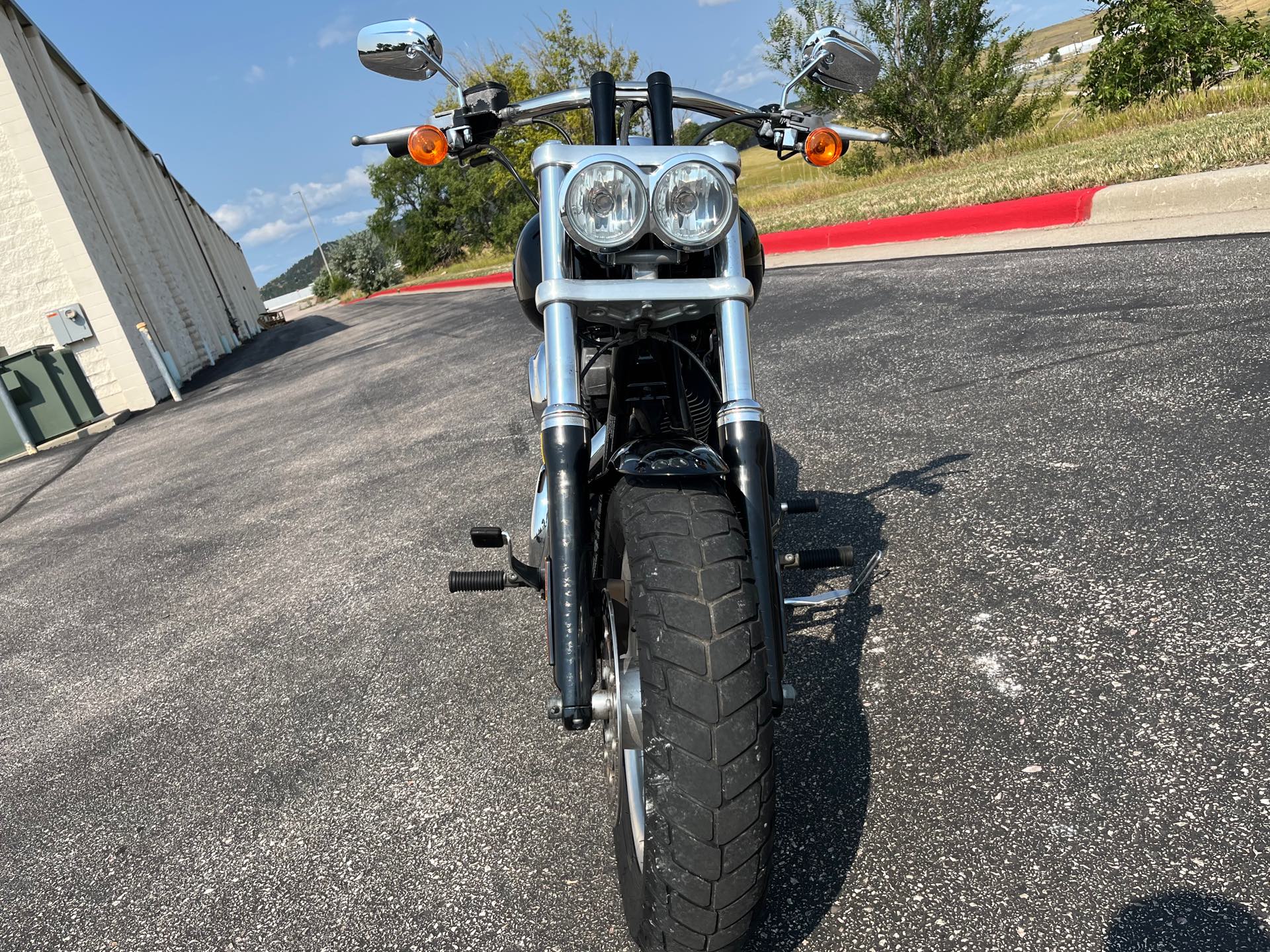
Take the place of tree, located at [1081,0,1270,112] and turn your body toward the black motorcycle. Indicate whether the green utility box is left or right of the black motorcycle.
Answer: right

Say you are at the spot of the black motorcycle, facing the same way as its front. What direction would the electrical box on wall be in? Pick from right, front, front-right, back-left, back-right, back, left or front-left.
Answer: back-right

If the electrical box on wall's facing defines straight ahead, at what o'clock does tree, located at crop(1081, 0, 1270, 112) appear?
The tree is roughly at 10 o'clock from the electrical box on wall.

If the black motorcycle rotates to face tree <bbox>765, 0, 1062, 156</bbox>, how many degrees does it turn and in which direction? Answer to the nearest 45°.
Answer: approximately 135° to its left

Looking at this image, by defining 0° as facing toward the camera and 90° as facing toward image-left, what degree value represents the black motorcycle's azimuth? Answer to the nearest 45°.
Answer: approximately 0°

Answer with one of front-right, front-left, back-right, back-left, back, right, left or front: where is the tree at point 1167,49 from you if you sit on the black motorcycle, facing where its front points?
back-left

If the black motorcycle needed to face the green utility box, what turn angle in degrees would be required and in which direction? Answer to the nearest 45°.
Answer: approximately 135° to its right

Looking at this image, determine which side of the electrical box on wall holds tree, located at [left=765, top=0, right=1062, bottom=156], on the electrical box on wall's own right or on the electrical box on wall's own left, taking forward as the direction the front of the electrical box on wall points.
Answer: on the electrical box on wall's own left
